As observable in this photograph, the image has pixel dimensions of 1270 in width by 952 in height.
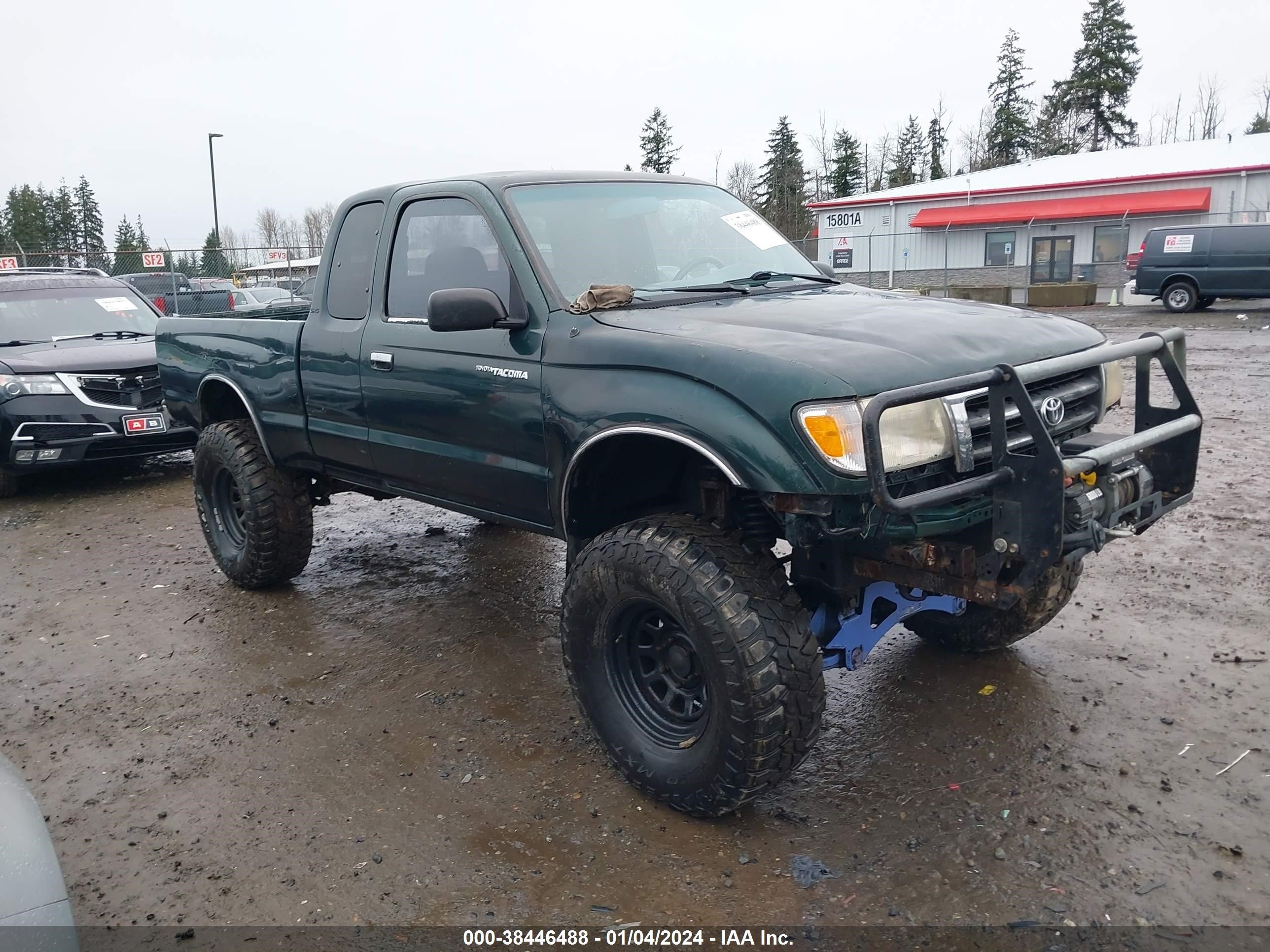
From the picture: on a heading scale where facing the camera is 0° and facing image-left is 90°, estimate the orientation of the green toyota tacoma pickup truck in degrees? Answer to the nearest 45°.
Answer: approximately 315°

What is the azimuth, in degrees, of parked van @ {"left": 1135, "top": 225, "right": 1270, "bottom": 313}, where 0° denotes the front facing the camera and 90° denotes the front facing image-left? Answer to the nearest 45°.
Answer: approximately 270°

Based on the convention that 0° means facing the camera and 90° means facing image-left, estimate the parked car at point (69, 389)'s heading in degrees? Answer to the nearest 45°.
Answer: approximately 315°

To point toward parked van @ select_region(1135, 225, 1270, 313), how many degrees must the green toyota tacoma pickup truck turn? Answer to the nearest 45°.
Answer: approximately 90° to its left

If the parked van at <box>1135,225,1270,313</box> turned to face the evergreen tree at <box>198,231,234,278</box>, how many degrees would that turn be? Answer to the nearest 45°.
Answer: approximately 180°

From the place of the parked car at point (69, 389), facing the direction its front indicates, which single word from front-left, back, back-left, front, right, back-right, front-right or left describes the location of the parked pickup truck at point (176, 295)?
back-left

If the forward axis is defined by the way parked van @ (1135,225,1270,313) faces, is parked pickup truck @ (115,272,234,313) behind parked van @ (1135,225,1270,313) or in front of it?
behind
